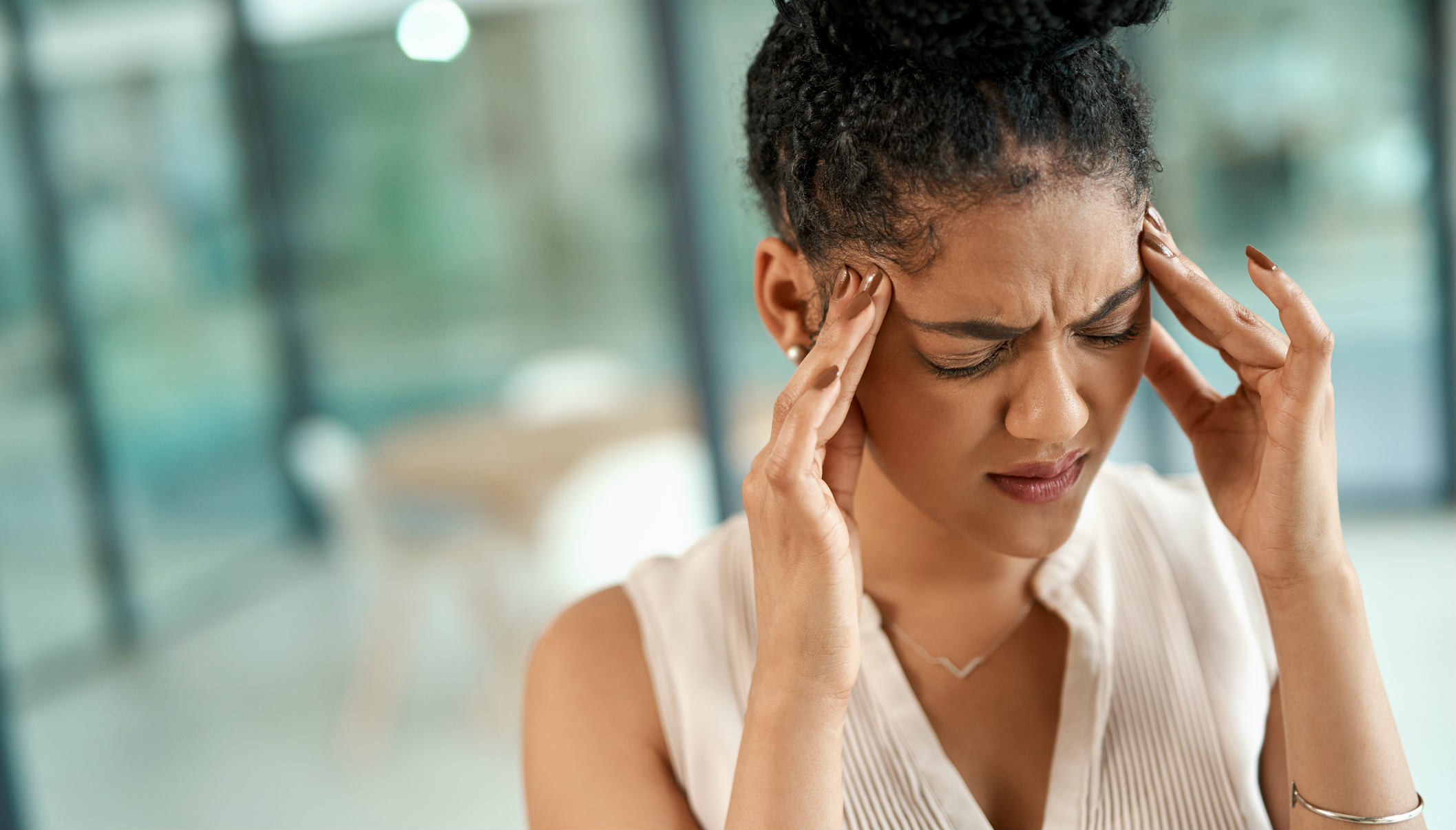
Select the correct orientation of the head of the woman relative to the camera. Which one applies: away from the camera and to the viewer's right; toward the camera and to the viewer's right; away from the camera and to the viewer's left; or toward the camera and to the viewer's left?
toward the camera and to the viewer's right

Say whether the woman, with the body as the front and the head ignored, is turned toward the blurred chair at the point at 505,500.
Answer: no

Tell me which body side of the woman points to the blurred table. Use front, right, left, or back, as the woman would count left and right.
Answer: back

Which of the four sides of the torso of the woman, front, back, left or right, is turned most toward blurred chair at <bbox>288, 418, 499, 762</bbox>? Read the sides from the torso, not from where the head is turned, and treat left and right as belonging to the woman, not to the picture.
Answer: back

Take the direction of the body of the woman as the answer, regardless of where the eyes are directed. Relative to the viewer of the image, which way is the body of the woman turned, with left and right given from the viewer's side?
facing the viewer and to the right of the viewer
